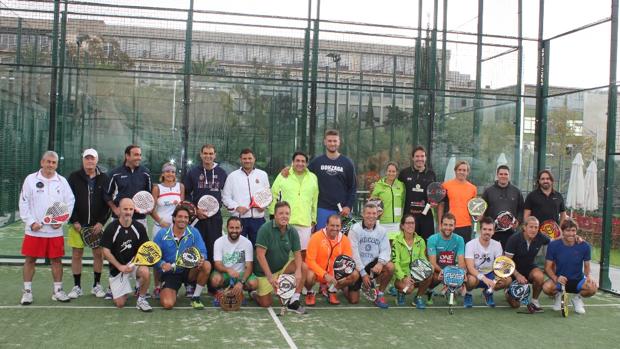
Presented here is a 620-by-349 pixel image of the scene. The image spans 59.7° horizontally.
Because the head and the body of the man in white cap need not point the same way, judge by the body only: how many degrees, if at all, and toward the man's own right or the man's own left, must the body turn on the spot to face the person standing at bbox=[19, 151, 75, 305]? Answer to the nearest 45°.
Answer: approximately 45° to the man's own right

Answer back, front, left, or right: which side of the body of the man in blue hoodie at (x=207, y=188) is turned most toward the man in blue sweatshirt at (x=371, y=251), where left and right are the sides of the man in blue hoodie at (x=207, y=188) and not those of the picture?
left

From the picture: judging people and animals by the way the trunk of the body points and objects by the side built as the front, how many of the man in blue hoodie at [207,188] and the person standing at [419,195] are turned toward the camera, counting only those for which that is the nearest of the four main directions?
2

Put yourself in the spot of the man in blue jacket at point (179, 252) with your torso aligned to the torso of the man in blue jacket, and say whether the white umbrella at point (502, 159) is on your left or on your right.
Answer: on your left

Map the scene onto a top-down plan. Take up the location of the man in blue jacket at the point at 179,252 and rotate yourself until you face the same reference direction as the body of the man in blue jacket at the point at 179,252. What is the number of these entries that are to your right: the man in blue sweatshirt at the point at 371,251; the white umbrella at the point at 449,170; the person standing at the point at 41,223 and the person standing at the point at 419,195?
1

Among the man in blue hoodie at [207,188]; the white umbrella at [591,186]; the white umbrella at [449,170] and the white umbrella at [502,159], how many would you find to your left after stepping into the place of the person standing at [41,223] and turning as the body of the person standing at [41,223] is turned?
4

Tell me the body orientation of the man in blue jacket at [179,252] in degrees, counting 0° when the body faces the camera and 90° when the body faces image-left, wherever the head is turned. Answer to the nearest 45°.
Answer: approximately 0°
